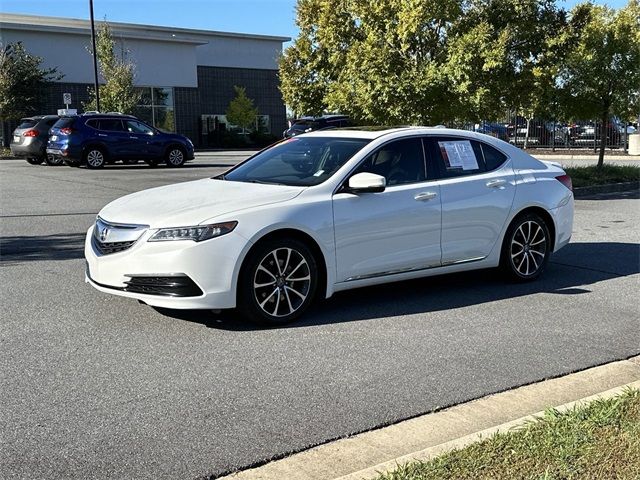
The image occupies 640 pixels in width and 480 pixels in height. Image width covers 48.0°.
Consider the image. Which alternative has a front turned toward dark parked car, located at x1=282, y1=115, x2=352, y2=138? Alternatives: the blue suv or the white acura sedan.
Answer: the blue suv

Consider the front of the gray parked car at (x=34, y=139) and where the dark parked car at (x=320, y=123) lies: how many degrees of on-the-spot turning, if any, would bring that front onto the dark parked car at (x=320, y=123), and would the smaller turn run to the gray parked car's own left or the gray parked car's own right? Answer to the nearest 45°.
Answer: approximately 45° to the gray parked car's own right

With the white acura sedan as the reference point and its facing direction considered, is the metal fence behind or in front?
behind

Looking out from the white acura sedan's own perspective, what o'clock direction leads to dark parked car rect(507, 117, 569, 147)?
The dark parked car is roughly at 5 o'clock from the white acura sedan.

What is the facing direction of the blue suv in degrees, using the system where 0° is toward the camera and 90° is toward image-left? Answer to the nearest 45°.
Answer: approximately 225°

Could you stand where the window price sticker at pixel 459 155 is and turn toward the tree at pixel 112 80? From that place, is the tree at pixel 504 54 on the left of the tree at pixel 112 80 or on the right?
right

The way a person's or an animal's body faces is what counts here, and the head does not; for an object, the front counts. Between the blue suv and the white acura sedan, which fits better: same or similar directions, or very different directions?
very different directions

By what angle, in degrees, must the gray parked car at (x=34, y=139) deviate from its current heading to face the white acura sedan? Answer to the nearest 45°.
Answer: approximately 135° to its right

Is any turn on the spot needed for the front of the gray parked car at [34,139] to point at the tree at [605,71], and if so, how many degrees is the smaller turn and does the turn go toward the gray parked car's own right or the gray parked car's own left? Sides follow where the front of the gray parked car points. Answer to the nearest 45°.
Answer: approximately 90° to the gray parked car's own right

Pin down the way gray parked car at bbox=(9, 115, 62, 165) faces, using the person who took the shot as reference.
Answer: facing away from the viewer and to the right of the viewer

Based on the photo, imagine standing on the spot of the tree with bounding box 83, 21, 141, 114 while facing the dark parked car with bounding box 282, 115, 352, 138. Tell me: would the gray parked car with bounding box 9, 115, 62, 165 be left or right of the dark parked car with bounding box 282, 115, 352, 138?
right

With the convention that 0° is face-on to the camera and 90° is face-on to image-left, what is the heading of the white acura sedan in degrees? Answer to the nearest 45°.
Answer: approximately 45°
